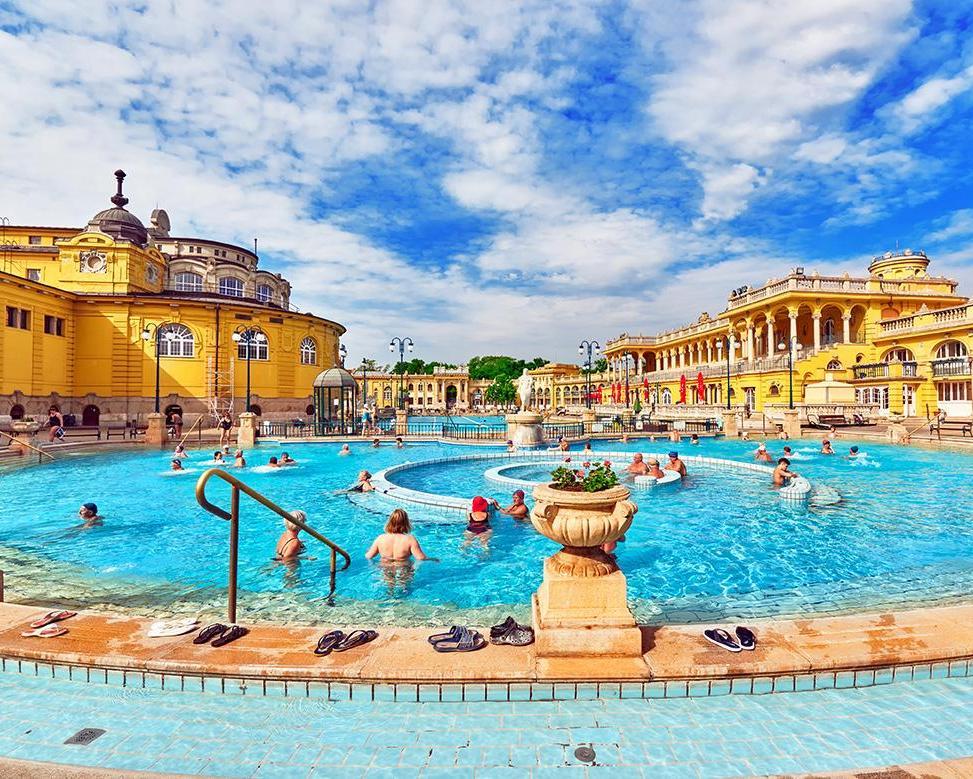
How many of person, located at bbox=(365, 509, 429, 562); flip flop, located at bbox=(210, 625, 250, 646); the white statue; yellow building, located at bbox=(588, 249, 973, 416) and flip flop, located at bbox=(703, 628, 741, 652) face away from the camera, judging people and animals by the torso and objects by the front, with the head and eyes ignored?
1

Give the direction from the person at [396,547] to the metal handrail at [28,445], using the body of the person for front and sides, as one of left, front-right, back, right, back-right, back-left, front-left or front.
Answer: front-left

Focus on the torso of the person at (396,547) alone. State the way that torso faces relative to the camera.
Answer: away from the camera

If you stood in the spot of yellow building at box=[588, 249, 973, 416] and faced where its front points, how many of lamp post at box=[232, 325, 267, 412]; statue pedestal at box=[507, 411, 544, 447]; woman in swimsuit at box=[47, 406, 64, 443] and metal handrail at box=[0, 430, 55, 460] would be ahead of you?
4

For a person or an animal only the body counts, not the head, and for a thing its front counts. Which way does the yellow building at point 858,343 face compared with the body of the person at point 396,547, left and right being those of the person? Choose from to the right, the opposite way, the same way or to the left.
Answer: to the left

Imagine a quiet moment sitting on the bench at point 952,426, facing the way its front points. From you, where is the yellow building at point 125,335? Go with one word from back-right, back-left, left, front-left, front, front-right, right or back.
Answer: front

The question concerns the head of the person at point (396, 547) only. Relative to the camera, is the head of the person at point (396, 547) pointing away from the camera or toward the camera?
away from the camera

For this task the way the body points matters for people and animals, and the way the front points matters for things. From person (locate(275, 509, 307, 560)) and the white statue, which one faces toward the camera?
the white statue

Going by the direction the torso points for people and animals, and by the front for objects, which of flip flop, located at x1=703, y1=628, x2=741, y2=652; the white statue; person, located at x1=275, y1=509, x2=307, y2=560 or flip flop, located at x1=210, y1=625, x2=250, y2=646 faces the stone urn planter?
the white statue

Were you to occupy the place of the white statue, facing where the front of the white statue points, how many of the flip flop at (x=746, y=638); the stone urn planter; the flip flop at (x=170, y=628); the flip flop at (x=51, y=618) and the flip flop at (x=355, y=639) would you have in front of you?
5

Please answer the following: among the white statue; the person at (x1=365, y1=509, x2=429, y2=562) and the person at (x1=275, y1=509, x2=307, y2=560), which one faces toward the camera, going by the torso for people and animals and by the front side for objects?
the white statue

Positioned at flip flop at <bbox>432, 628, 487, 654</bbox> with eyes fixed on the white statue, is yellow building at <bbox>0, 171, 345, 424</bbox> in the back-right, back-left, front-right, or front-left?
front-left

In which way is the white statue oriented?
toward the camera

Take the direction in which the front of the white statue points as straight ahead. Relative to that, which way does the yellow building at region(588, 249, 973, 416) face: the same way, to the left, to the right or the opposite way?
to the right
